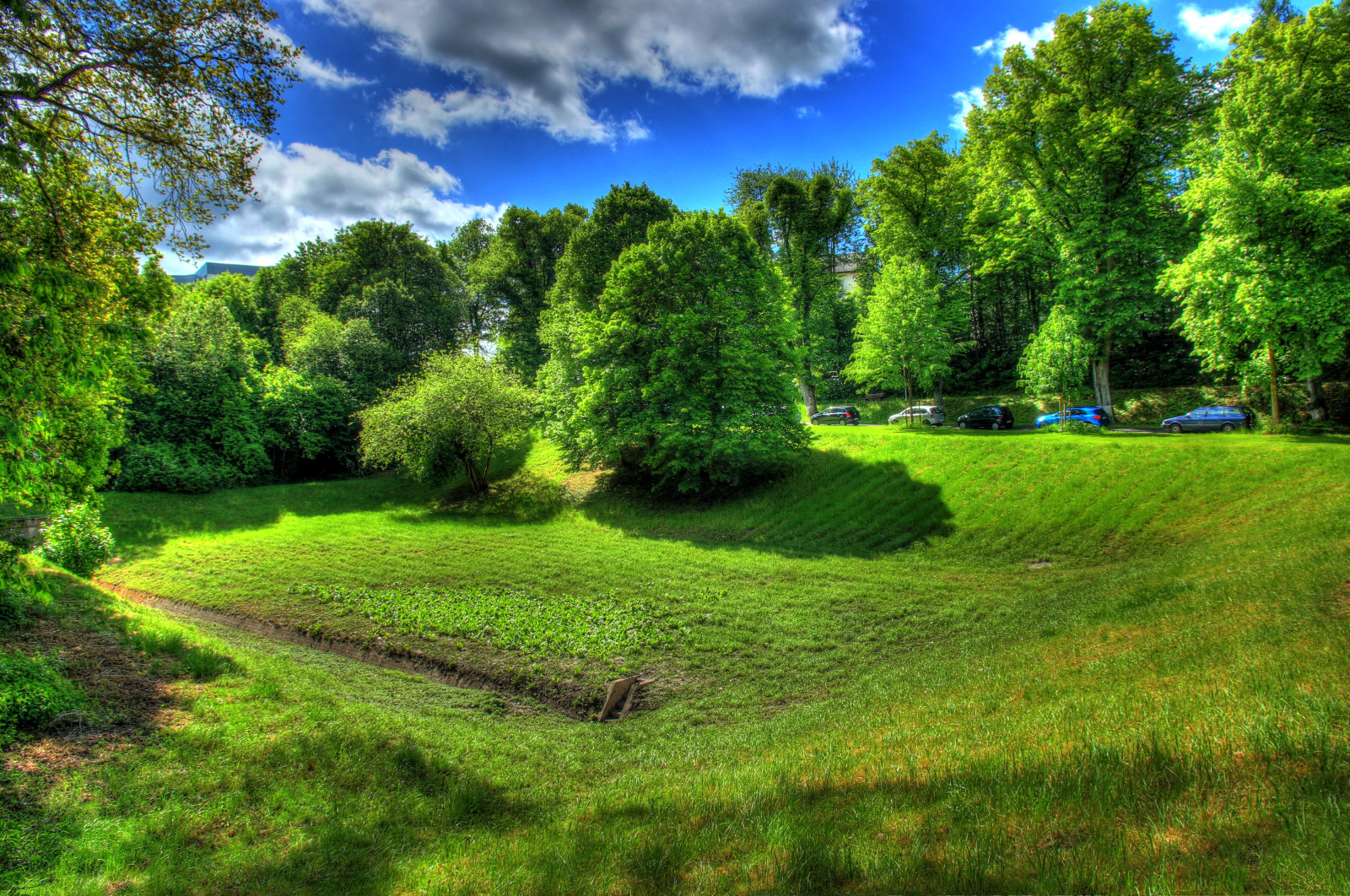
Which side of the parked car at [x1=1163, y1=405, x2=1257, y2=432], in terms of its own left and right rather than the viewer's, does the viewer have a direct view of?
left

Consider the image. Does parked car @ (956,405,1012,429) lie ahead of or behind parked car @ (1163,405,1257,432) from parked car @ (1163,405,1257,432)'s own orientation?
ahead

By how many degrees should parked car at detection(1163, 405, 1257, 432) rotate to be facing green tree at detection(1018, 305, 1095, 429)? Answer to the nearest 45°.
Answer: approximately 45° to its left

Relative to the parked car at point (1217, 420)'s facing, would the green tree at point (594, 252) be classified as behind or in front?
in front

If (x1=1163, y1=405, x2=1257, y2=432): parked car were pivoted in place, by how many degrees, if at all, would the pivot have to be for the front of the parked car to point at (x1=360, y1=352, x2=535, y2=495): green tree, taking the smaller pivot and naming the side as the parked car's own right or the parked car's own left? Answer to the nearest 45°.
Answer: approximately 45° to the parked car's own left

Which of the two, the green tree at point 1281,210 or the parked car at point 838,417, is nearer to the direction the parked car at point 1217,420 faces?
the parked car

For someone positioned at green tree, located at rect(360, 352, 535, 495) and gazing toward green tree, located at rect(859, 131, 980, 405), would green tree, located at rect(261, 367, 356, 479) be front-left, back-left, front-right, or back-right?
back-left

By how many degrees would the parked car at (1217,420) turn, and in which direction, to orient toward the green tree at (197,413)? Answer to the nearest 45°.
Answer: approximately 45° to its left
